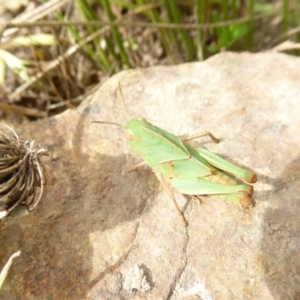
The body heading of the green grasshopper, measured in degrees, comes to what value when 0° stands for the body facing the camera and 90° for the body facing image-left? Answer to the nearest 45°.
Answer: approximately 135°

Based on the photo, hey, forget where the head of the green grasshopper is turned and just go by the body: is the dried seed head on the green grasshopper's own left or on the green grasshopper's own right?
on the green grasshopper's own left
